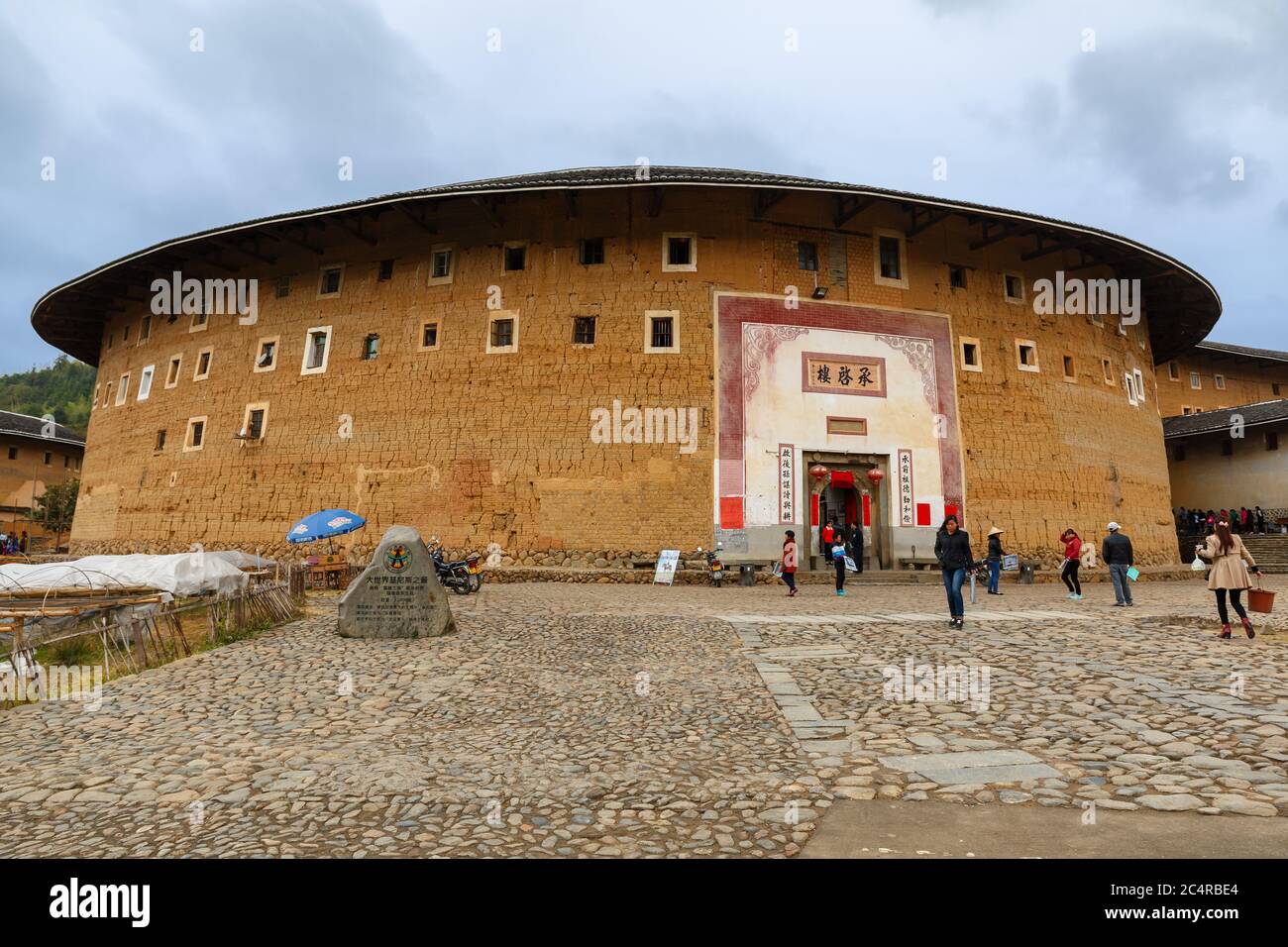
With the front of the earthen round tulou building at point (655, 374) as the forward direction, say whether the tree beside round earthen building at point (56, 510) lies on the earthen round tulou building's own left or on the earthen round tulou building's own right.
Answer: on the earthen round tulou building's own right

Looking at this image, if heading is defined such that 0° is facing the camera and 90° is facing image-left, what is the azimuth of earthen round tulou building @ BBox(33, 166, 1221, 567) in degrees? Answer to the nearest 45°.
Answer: approximately 0°

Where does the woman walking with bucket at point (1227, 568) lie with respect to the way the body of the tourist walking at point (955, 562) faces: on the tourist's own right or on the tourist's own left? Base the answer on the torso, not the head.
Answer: on the tourist's own left

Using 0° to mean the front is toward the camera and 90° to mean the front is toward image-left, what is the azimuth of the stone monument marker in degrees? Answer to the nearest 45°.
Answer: approximately 0°
